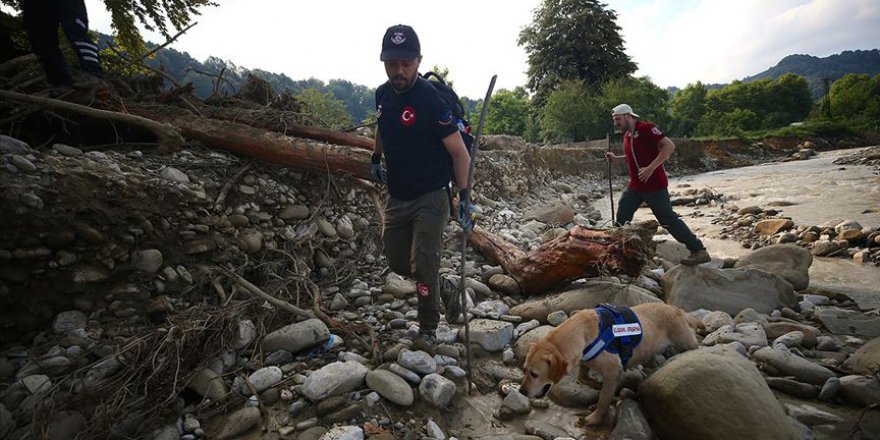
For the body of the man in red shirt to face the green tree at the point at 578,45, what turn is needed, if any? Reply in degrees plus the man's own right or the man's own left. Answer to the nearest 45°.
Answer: approximately 90° to the man's own right

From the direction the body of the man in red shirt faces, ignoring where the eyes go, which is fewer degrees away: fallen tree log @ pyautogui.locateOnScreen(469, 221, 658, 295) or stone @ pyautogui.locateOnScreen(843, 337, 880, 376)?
the fallen tree log

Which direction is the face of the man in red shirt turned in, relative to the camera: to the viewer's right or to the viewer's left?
to the viewer's left

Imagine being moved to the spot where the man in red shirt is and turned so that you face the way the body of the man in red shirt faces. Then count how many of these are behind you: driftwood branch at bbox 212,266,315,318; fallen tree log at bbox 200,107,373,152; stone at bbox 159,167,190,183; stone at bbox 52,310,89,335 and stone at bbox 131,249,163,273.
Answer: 0

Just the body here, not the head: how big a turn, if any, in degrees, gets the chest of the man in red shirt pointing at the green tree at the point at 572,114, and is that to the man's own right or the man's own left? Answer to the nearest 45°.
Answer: approximately 90° to the man's own right

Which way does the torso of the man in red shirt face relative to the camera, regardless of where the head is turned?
to the viewer's left

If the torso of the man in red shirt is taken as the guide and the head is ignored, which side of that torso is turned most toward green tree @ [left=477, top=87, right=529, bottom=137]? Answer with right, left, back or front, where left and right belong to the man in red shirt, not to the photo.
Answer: right

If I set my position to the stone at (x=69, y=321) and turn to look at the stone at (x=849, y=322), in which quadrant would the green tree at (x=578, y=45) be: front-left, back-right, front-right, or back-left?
front-left

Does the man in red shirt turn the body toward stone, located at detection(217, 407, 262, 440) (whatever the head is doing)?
no

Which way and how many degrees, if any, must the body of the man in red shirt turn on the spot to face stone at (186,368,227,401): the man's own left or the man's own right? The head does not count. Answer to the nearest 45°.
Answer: approximately 45° to the man's own left

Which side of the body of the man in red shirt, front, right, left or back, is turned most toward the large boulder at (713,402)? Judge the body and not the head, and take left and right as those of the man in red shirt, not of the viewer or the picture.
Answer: left
